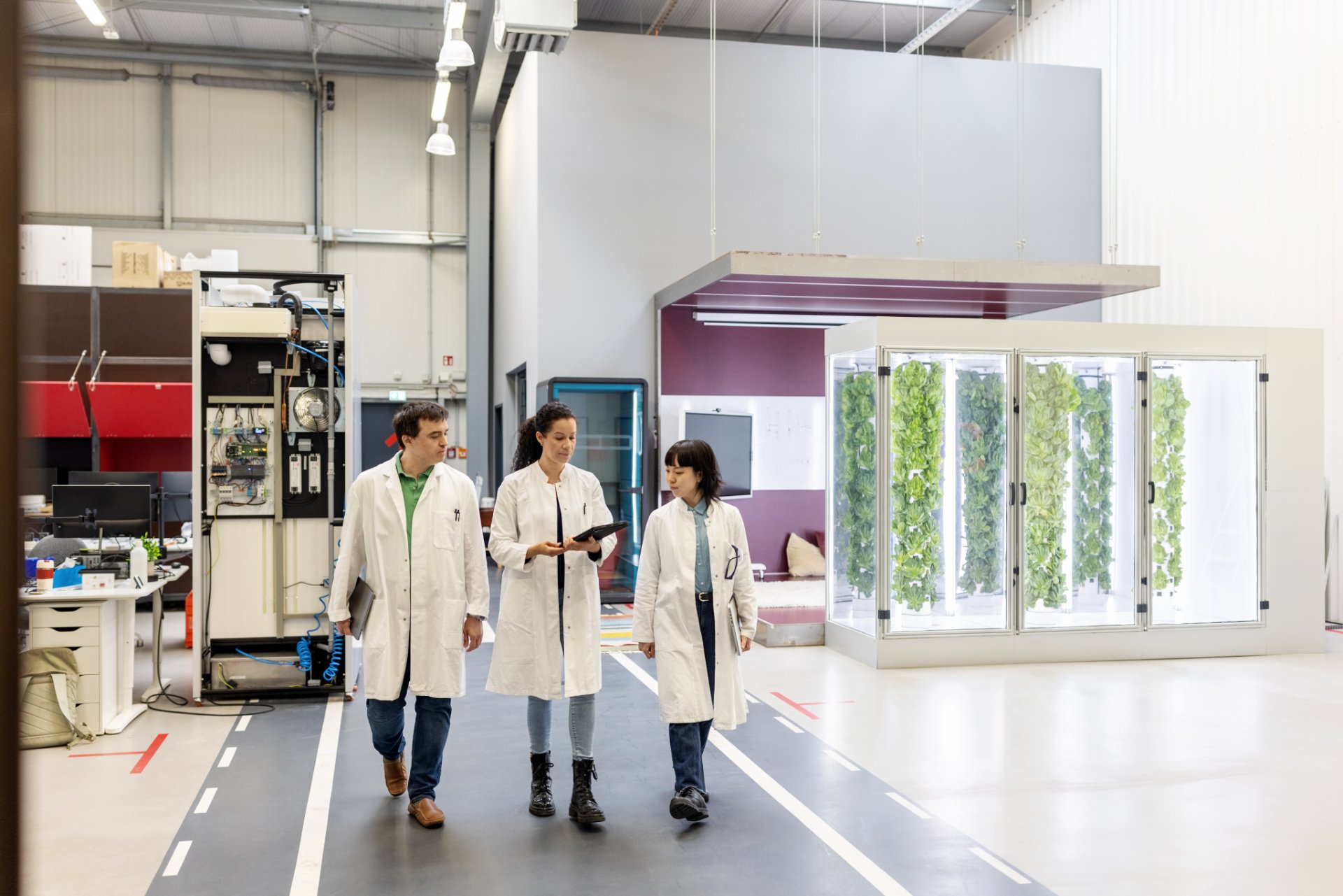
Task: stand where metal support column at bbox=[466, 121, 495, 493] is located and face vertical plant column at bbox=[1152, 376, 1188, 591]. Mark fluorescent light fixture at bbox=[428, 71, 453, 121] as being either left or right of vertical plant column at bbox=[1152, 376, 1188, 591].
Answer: right

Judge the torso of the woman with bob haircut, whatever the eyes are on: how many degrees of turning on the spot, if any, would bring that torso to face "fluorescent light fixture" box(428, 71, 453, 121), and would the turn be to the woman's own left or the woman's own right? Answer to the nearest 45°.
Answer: approximately 180°

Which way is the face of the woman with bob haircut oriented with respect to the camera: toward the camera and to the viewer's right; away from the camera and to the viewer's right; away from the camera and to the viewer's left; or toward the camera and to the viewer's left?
toward the camera and to the viewer's left

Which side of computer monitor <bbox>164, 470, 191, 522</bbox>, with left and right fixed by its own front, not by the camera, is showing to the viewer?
back

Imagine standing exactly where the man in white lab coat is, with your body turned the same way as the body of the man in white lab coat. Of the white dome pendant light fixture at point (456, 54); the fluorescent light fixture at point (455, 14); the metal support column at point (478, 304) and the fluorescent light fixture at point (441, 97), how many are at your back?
4

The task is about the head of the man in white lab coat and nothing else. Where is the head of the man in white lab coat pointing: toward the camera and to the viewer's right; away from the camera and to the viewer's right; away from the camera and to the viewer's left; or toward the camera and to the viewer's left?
toward the camera and to the viewer's right

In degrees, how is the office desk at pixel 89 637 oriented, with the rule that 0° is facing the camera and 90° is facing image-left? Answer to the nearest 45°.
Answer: approximately 0°
